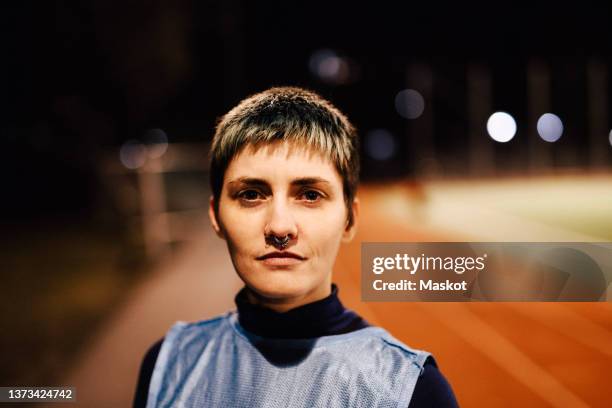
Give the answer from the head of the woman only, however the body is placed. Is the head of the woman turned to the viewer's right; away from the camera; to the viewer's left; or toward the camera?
toward the camera

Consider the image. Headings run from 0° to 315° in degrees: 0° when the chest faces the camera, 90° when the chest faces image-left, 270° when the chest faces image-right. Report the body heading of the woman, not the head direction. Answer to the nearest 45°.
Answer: approximately 0°
